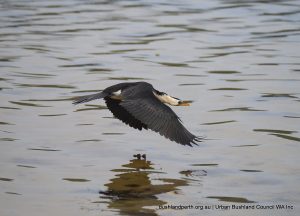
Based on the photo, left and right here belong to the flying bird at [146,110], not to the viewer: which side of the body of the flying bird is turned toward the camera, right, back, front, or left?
right
